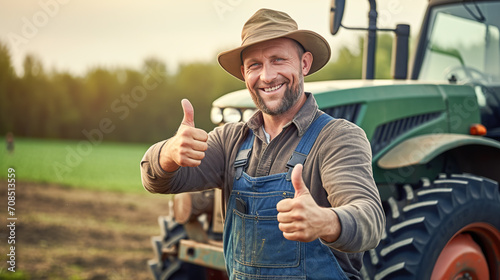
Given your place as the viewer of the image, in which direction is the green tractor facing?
facing the viewer and to the left of the viewer
